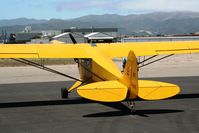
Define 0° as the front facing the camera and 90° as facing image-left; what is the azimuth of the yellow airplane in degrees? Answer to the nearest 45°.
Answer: approximately 135°
